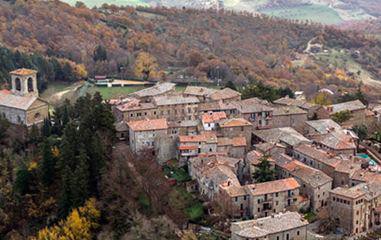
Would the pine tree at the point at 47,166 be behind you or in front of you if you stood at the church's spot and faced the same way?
in front

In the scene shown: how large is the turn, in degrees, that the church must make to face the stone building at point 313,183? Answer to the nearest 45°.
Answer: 0° — it already faces it

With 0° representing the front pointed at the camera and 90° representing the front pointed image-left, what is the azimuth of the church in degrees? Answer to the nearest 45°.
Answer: approximately 315°

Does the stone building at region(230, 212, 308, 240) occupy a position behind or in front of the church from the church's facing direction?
in front
